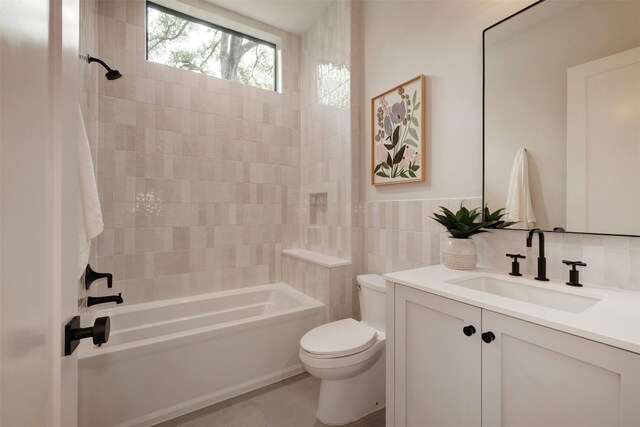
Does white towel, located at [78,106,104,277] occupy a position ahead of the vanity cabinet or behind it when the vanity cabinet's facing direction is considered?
ahead

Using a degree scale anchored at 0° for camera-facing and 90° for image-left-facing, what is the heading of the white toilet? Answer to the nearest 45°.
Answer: approximately 45°

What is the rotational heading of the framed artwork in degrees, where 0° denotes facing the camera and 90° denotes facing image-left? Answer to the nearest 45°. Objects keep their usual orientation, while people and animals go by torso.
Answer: approximately 45°

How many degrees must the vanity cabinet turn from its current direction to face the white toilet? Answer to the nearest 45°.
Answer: approximately 90° to its right

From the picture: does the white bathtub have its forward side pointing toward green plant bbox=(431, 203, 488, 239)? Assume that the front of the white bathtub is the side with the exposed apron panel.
no

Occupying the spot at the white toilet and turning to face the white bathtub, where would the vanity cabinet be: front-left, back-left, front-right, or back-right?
back-left
